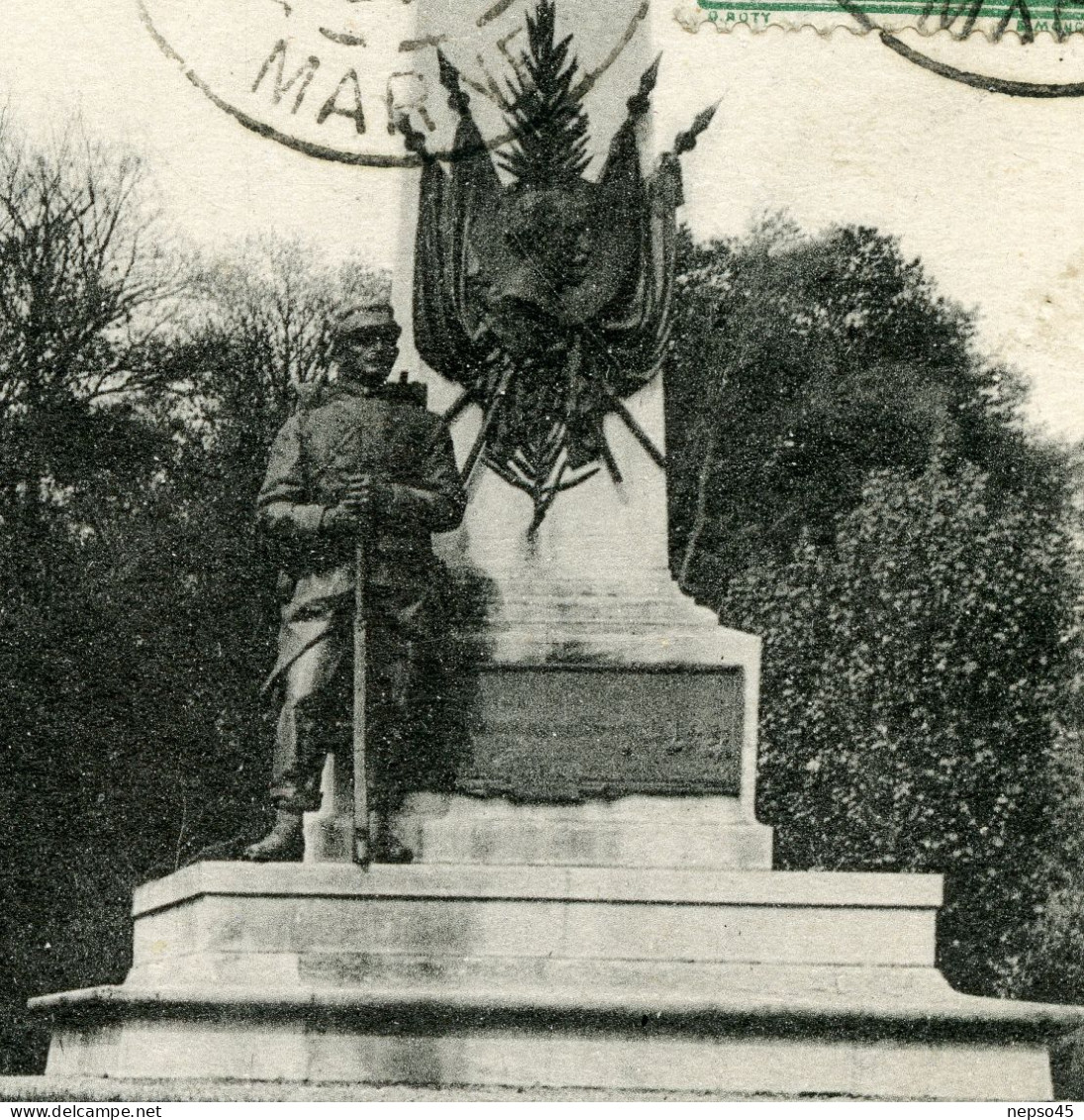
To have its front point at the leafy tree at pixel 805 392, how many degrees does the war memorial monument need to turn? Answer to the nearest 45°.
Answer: approximately 180°

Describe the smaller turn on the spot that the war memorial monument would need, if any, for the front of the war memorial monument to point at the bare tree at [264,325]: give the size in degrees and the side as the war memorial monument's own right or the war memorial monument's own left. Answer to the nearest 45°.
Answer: approximately 180°

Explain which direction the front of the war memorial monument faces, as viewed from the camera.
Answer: facing the viewer

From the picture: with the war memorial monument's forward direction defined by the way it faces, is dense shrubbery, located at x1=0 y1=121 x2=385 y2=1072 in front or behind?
behind

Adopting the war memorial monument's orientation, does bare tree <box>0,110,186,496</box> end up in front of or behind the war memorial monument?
behind
